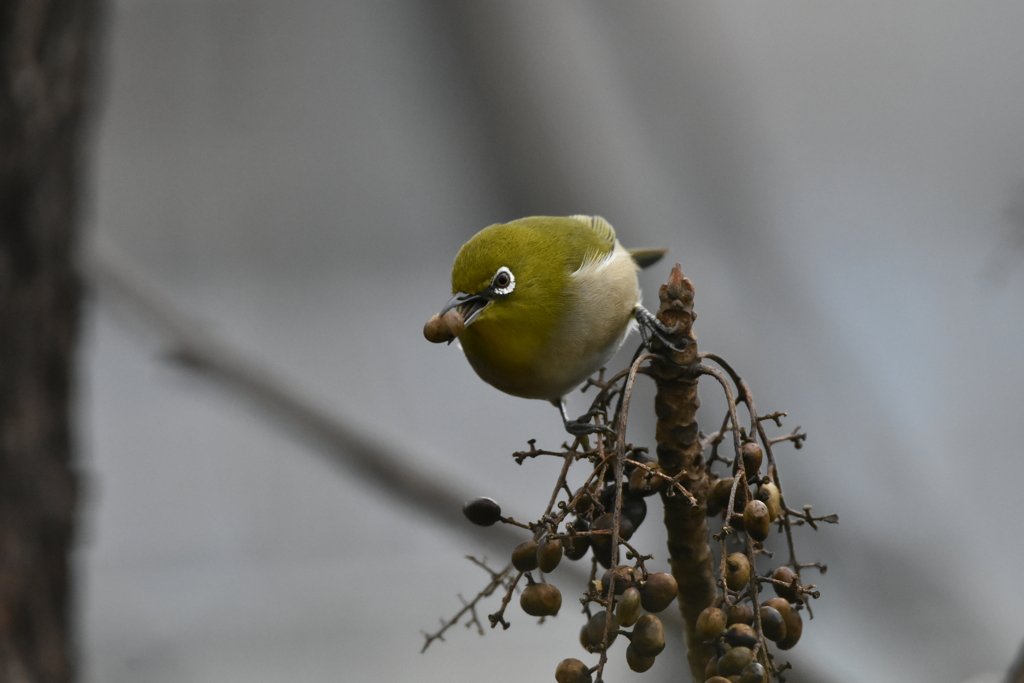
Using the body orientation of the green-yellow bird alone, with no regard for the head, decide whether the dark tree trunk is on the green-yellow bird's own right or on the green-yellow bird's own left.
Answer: on the green-yellow bird's own right

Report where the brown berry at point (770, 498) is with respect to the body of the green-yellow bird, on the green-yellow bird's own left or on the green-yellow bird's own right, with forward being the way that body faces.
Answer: on the green-yellow bird's own left

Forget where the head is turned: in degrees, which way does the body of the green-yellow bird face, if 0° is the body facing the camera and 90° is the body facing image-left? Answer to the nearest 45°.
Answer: approximately 45°
